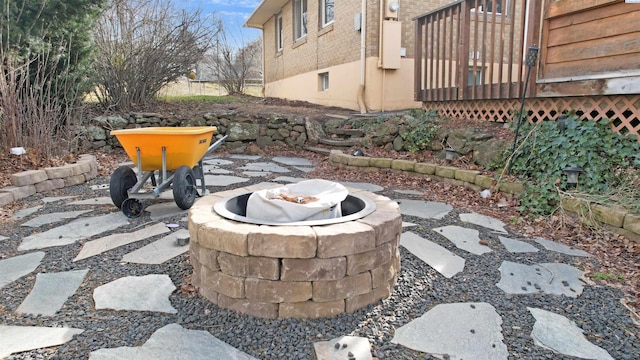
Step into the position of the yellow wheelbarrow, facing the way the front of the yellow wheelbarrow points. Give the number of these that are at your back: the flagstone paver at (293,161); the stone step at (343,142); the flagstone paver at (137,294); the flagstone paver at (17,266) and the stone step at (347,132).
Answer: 3

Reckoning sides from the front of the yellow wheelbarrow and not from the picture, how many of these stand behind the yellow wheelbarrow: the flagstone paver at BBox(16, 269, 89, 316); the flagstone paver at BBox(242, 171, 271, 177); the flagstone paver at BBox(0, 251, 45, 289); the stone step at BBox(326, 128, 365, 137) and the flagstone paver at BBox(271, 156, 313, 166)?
3

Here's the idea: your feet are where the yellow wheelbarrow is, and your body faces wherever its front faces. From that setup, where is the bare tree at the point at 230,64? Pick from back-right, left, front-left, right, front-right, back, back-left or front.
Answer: back-right

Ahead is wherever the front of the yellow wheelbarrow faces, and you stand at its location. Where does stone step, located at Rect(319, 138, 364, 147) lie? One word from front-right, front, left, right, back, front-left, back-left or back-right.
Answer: back

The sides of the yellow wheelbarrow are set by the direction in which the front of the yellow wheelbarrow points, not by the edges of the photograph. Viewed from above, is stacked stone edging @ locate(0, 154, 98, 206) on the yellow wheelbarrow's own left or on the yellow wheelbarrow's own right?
on the yellow wheelbarrow's own right

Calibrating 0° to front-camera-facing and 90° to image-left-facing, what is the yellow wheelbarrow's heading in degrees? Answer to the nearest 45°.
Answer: approximately 45°

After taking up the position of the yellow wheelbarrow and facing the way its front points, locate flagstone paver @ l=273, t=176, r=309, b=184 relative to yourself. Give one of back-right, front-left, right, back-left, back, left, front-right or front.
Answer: back

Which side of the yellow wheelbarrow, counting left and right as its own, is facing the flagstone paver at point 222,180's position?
back

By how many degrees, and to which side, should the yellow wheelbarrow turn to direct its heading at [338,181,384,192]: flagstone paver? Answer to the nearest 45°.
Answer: approximately 135° to its left

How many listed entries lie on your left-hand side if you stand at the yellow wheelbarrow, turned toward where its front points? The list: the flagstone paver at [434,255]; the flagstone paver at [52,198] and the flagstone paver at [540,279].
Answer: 2

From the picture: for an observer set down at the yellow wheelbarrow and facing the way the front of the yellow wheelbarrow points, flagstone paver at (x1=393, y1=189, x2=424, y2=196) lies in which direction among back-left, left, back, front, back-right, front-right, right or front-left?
back-left
